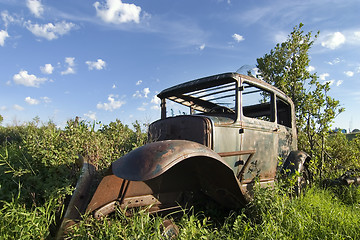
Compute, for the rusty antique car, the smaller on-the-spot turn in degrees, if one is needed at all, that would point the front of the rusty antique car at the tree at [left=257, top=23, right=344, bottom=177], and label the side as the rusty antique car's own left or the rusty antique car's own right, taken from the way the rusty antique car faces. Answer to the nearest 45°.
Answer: approximately 180°

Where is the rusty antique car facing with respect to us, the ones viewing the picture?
facing the viewer and to the left of the viewer
